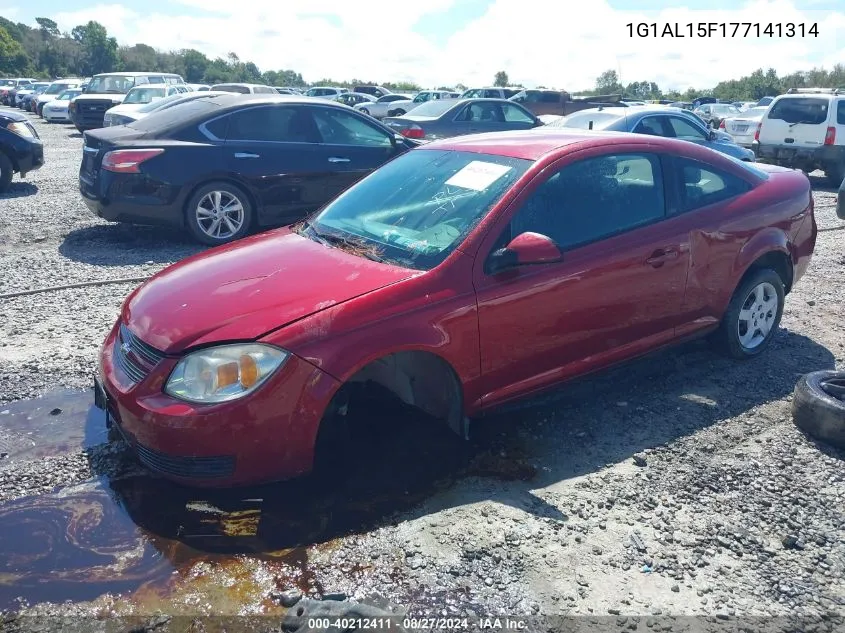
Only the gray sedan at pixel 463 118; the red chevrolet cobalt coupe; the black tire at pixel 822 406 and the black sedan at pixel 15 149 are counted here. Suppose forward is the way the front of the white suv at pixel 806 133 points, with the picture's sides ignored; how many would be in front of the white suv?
0

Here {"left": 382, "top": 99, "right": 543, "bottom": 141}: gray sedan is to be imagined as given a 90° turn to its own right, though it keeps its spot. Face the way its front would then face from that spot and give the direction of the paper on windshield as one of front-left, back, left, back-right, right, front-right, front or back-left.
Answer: front-right

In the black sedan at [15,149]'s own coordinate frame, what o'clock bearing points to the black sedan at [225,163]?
the black sedan at [225,163] is roughly at 1 o'clock from the black sedan at [15,149].

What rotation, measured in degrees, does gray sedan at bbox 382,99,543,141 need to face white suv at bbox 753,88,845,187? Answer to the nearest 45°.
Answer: approximately 45° to its right

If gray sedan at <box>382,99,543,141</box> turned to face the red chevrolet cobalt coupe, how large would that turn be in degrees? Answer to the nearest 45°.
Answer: approximately 135° to its right

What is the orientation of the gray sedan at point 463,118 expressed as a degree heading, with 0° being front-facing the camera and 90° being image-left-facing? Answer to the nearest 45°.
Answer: approximately 225°

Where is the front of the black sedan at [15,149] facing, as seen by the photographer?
facing the viewer and to the right of the viewer

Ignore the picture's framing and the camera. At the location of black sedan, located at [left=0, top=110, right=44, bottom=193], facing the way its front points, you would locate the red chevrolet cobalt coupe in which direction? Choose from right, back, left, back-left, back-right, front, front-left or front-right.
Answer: front-right

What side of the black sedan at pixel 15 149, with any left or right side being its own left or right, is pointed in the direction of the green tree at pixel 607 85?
left

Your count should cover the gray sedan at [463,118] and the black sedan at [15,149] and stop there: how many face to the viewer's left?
0

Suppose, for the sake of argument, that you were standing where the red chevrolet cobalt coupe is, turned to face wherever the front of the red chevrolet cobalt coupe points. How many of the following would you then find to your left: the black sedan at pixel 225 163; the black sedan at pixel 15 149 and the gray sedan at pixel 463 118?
0

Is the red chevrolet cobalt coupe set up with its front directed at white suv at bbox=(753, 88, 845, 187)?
no

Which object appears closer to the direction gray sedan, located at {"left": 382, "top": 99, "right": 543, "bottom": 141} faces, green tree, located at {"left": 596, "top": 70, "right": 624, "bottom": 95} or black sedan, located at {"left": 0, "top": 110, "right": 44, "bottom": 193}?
the green tree

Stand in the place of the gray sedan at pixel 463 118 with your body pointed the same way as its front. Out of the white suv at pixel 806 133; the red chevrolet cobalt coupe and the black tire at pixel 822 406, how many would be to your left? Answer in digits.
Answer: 0

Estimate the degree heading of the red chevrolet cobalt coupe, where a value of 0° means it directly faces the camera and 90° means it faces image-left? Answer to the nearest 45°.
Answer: approximately 45°

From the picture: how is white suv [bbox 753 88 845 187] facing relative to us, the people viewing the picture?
facing away from the viewer and to the right of the viewer

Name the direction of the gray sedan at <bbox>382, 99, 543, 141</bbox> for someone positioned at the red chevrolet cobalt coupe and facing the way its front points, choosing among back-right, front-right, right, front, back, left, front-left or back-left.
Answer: back-right
